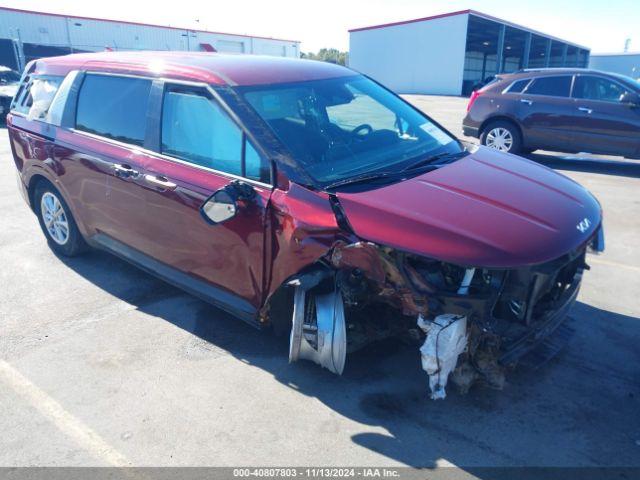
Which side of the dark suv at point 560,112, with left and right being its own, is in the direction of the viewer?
right

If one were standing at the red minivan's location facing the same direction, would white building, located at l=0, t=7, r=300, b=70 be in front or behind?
behind

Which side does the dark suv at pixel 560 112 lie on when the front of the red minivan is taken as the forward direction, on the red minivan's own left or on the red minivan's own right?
on the red minivan's own left

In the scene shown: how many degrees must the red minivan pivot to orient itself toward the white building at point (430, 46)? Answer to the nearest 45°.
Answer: approximately 135° to its left

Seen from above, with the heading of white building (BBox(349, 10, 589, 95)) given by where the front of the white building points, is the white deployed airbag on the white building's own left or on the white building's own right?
on the white building's own right

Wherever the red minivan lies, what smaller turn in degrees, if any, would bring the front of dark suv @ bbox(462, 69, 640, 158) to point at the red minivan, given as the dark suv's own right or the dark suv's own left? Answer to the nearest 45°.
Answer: approximately 90° to the dark suv's own right

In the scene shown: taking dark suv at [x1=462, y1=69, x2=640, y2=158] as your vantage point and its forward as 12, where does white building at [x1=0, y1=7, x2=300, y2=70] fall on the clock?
The white building is roughly at 7 o'clock from the dark suv.
